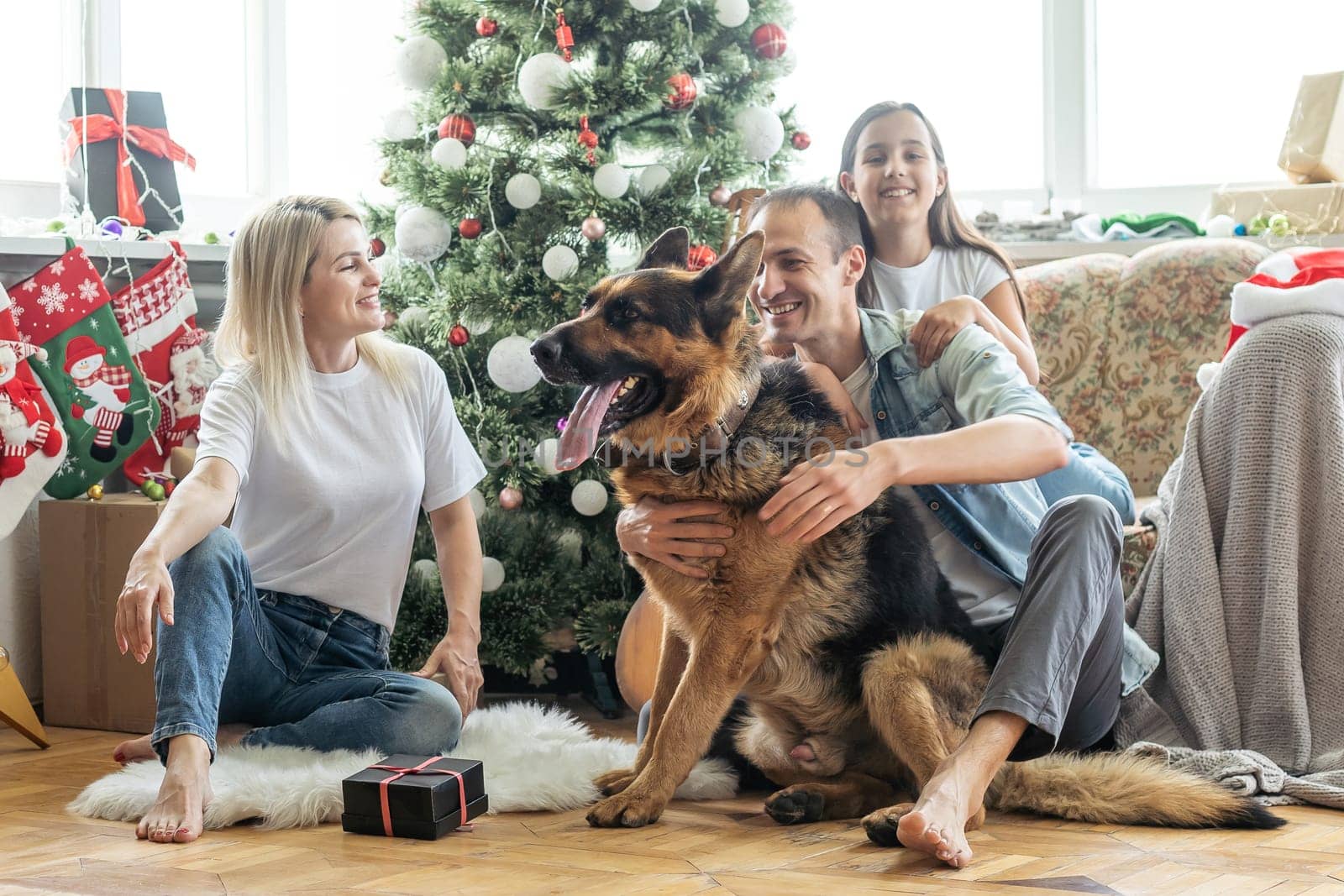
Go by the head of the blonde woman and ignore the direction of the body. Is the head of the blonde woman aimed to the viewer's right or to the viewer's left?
to the viewer's right

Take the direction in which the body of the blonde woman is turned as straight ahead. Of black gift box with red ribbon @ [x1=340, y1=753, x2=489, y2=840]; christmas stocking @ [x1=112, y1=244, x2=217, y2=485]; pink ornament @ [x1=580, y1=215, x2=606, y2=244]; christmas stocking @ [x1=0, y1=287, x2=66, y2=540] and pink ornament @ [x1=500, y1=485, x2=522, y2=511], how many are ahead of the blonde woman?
1

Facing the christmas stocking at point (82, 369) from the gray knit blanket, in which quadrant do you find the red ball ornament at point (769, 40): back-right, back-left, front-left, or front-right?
front-right

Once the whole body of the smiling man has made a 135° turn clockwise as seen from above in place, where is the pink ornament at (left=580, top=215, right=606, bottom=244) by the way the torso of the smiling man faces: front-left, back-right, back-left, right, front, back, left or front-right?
front-left

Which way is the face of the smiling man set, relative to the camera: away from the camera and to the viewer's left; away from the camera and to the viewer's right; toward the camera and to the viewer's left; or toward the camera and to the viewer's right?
toward the camera and to the viewer's left

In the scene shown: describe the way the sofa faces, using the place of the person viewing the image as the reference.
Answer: facing the viewer

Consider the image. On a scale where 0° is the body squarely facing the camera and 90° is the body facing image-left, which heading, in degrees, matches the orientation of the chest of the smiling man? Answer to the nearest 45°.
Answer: approximately 45°

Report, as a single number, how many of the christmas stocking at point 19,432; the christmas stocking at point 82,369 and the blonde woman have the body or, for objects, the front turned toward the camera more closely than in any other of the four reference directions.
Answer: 3

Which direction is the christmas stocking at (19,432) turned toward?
toward the camera

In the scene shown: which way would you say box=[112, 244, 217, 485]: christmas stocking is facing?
toward the camera
